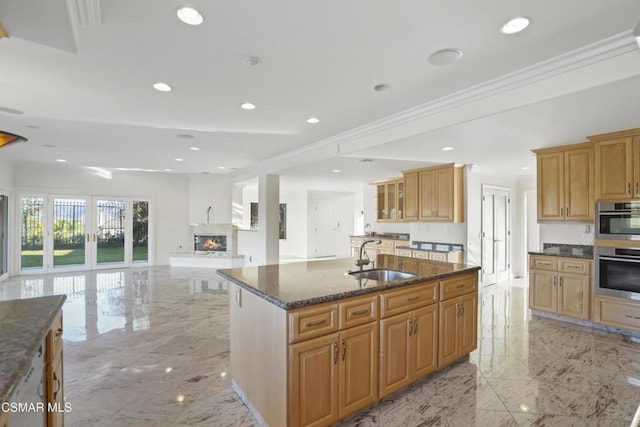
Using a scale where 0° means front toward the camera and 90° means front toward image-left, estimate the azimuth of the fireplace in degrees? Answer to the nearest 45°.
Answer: approximately 0°

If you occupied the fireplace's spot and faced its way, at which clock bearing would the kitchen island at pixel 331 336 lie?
The kitchen island is roughly at 12 o'clock from the fireplace.

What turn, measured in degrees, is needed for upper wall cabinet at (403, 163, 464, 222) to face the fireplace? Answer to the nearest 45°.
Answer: approximately 45° to its right

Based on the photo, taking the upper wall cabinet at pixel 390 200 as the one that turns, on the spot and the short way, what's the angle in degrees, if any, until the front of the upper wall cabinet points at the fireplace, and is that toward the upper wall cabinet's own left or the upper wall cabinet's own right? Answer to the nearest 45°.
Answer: approximately 45° to the upper wall cabinet's own right

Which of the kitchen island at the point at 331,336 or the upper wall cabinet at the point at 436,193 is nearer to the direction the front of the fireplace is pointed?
the kitchen island

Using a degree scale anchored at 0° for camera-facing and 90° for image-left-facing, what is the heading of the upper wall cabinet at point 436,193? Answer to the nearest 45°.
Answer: approximately 45°

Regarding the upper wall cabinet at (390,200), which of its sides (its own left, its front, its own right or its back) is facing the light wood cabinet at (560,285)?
left

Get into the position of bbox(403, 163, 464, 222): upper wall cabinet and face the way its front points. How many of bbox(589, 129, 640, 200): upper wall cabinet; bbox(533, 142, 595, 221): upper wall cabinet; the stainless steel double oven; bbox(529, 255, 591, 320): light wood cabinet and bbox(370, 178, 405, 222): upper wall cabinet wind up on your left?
4

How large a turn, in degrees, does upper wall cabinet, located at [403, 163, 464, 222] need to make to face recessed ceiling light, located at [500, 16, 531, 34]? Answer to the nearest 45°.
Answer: approximately 45° to its left

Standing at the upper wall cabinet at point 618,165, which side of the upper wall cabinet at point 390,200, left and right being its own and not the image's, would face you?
left
